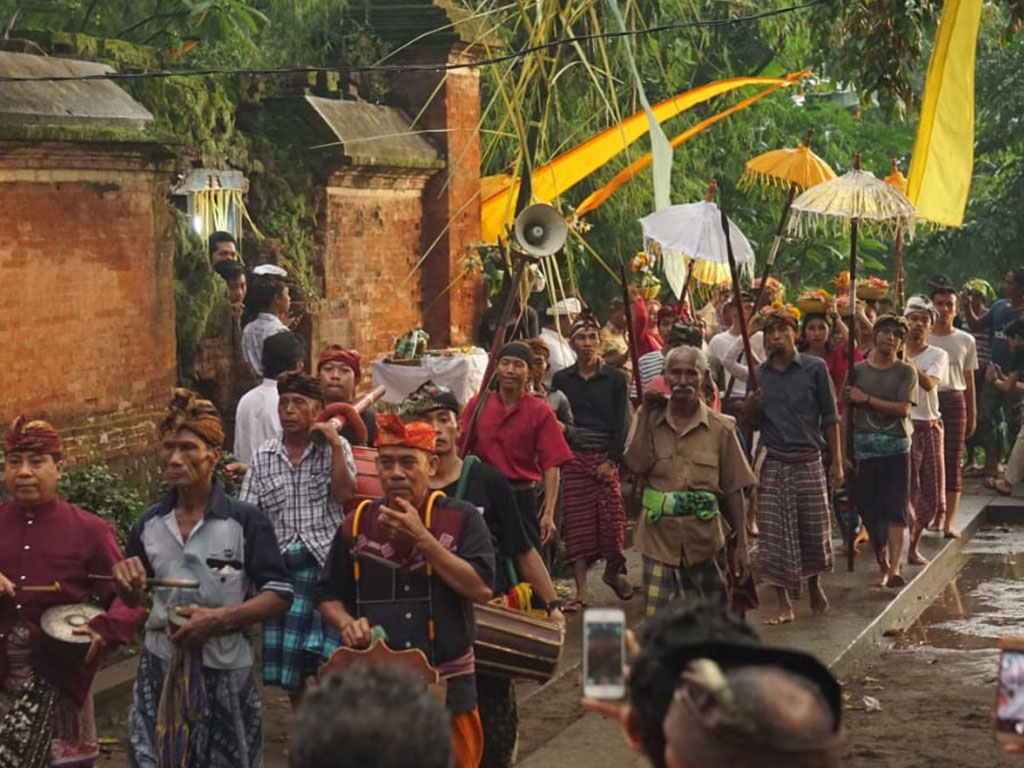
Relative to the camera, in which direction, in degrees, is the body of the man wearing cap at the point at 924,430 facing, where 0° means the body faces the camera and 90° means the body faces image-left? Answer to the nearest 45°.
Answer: approximately 45°

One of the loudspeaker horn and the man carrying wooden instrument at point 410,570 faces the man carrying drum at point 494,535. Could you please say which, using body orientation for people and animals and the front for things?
the loudspeaker horn

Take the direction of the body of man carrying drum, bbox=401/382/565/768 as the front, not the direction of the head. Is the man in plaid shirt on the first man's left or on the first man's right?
on the first man's right

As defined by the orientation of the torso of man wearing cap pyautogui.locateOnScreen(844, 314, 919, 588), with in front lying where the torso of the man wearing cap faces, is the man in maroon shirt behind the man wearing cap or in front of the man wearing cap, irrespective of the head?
in front

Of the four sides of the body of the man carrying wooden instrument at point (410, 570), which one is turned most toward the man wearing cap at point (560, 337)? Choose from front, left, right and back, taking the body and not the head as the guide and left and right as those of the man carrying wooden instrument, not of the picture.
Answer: back

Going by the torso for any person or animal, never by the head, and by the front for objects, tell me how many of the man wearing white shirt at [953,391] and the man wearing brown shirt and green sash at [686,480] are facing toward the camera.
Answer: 2

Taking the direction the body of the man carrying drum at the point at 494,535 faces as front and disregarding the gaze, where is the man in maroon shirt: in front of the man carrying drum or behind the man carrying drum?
in front

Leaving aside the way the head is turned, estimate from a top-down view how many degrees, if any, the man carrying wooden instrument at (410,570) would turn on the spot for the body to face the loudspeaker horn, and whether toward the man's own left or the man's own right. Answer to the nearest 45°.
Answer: approximately 180°
